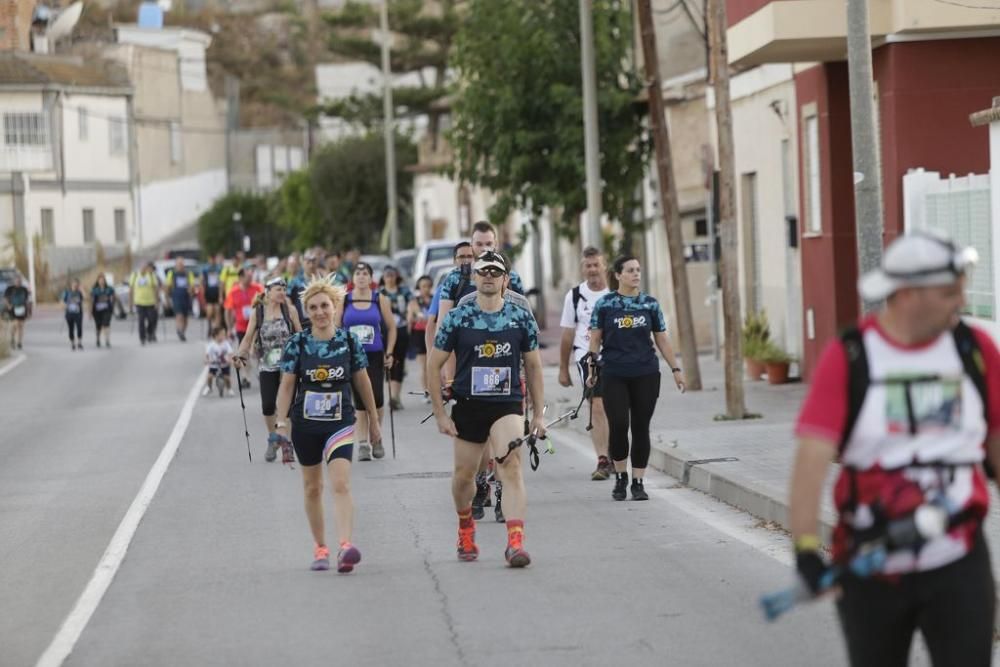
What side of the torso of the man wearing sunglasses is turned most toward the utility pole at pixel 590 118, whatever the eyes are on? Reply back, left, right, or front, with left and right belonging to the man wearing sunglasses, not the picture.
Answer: back

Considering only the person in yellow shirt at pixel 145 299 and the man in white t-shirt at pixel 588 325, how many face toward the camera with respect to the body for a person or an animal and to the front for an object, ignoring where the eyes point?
2

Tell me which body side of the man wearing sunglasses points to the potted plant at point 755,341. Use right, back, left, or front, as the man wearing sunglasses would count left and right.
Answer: back

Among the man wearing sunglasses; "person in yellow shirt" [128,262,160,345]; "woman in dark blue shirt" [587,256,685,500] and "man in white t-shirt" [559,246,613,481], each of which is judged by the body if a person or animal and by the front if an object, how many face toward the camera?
4

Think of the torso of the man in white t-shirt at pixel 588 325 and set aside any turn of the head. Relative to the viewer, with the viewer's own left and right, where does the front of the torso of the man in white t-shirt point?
facing the viewer

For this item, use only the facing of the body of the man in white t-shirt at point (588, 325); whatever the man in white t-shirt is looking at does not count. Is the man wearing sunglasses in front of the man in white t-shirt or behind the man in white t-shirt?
in front

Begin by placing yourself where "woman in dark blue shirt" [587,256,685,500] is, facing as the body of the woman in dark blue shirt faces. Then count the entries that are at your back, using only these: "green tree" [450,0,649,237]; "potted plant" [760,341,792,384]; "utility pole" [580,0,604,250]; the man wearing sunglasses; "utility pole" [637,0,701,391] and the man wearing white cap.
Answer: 4

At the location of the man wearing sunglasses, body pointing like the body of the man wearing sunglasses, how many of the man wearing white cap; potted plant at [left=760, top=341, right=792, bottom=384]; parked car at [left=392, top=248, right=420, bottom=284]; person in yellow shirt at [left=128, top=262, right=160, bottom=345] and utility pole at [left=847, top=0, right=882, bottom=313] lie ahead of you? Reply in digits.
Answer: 1

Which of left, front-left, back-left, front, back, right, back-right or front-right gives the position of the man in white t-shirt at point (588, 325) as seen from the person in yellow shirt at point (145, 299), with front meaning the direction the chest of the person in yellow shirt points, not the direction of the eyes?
front

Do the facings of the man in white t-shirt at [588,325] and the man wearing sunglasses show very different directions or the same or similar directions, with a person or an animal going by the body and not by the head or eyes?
same or similar directions

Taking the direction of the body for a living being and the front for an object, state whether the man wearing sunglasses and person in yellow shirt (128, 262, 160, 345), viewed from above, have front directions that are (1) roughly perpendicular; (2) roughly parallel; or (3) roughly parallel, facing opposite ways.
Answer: roughly parallel

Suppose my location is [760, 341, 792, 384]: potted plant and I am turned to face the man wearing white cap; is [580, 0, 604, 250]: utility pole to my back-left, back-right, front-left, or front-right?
back-right

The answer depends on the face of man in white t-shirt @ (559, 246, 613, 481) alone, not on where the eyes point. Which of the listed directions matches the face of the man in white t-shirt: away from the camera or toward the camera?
toward the camera

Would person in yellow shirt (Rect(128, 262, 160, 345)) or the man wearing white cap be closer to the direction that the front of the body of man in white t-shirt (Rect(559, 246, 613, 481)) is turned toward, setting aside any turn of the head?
the man wearing white cap

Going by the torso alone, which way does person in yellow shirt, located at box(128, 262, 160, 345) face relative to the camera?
toward the camera

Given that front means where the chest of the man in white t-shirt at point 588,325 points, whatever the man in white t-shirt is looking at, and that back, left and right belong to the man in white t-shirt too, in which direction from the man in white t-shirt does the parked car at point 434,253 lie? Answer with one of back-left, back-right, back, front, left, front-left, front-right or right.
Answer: back

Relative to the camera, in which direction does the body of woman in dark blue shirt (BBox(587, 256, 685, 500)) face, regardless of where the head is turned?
toward the camera

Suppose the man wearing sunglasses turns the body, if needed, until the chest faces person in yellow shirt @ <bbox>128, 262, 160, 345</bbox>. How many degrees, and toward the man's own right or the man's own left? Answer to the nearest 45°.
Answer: approximately 180°

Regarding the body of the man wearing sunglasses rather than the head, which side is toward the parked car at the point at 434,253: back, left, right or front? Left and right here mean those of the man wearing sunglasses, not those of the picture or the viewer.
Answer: back

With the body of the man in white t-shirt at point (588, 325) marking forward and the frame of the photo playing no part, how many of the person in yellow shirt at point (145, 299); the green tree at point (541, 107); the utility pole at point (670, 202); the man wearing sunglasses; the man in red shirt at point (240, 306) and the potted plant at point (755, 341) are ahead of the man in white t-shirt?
1

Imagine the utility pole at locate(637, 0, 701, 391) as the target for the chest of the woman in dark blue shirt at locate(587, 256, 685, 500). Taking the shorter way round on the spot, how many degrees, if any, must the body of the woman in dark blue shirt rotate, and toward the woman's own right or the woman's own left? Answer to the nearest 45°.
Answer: approximately 180°
